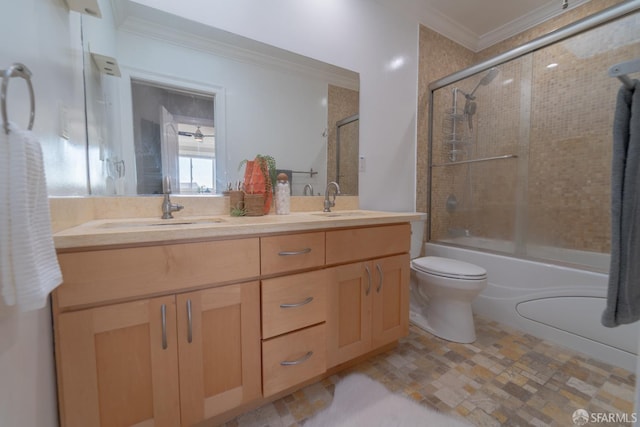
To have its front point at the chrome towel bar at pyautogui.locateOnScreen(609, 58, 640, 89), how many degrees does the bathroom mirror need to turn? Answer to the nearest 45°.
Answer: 0° — it already faces it

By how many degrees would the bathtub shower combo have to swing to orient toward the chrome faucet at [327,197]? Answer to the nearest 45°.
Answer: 0° — it already faces it

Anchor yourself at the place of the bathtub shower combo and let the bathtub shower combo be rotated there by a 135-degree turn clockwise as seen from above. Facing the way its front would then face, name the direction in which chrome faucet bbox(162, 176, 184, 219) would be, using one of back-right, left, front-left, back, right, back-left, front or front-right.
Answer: back-left

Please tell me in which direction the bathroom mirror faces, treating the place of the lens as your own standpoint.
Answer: facing the viewer and to the right of the viewer

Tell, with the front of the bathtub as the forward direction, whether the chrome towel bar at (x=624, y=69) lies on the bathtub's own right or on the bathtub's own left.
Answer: on the bathtub's own left

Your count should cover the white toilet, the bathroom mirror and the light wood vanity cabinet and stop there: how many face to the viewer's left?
0

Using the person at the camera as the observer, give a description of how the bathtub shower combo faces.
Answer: facing the viewer and to the left of the viewer

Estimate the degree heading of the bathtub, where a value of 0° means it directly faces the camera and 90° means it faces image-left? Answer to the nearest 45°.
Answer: approximately 45°

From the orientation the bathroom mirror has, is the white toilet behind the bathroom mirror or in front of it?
in front

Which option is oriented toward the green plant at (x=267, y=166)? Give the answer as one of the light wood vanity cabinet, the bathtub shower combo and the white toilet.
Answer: the bathtub shower combo

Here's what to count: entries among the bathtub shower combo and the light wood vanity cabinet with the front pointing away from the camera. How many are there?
0

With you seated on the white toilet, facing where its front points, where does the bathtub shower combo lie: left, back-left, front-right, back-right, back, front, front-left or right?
left

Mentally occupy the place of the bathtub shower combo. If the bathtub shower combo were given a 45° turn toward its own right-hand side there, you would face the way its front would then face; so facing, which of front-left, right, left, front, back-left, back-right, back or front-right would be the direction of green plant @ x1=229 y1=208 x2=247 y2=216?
front-left

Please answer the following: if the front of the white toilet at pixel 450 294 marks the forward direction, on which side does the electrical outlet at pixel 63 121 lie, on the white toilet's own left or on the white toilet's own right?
on the white toilet's own right

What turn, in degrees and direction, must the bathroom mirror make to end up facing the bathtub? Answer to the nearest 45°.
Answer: approximately 45° to its left

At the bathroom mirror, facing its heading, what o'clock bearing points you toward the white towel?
The white towel is roughly at 2 o'clock from the bathroom mirror.
